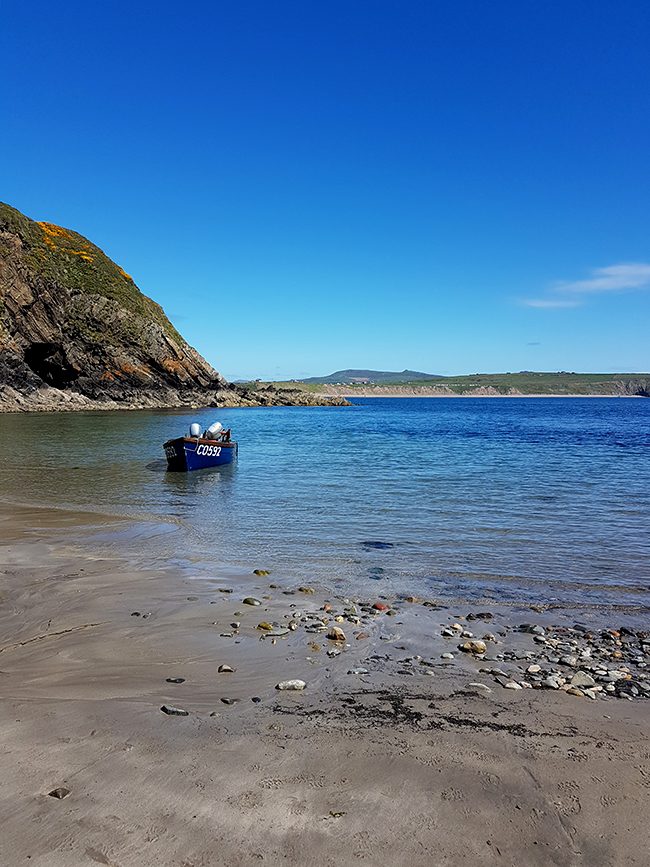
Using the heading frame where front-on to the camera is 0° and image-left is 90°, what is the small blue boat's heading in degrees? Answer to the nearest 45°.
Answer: approximately 45°

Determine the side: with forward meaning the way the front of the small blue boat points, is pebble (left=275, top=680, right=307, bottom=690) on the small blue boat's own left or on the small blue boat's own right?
on the small blue boat's own left
